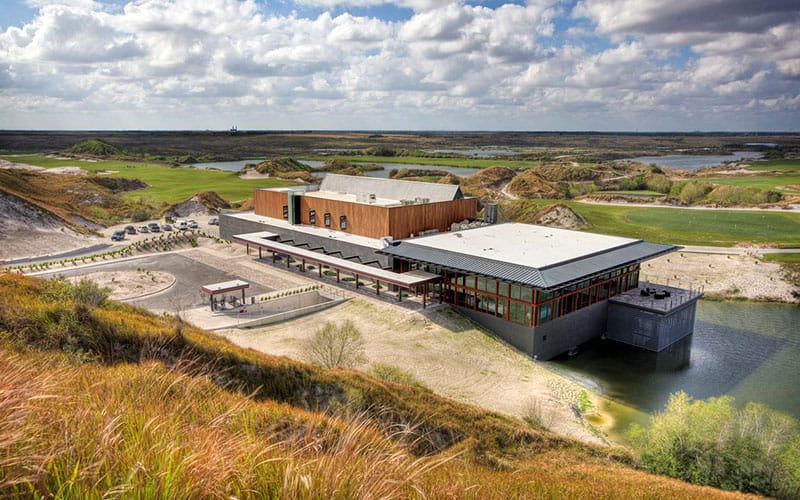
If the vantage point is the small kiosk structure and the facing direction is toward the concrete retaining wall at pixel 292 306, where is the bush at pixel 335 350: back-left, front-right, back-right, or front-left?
front-right

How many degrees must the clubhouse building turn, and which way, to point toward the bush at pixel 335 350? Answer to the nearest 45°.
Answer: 0° — it already faces it

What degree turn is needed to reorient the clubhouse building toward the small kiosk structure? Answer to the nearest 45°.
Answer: approximately 45° to its right

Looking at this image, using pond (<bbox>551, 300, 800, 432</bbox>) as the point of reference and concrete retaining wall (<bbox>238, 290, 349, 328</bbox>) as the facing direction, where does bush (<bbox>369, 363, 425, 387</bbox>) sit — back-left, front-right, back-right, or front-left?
front-left

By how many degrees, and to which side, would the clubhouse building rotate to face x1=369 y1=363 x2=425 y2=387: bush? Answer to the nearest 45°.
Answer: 0° — it already faces it

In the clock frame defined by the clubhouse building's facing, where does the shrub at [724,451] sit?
The shrub is roughly at 10 o'clock from the clubhouse building.

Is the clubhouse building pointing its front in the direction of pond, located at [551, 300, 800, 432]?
no

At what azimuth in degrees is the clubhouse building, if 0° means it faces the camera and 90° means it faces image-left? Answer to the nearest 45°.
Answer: approximately 45°

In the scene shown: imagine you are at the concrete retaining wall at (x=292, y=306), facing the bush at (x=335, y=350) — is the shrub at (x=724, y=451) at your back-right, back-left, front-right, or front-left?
front-left
